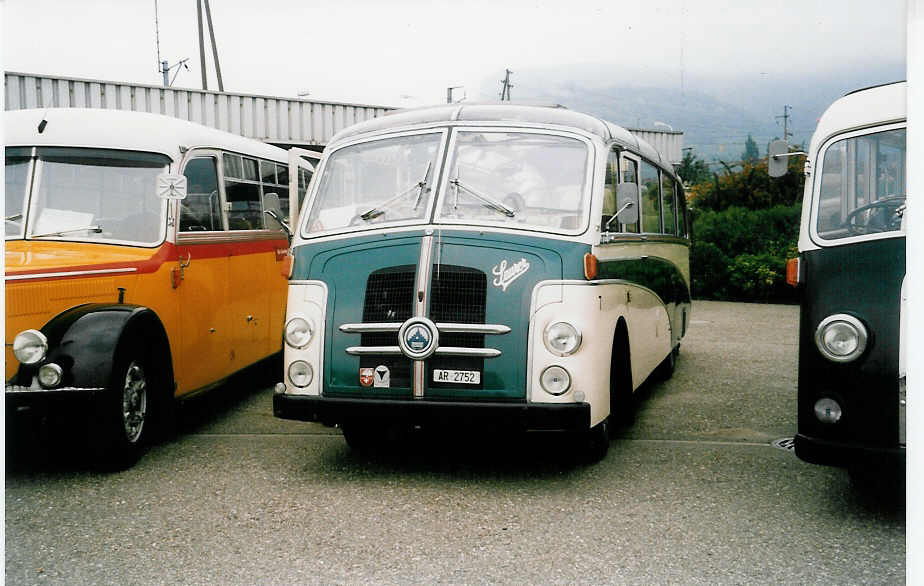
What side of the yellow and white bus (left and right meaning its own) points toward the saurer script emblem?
left

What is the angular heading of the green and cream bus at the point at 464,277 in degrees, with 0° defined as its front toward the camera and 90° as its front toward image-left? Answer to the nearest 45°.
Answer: approximately 0°

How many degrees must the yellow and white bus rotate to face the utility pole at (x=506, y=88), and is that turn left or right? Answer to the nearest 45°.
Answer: approximately 135° to its left

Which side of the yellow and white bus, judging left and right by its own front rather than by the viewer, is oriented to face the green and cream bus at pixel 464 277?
left

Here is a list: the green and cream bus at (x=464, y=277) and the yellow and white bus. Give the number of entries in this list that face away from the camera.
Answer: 0

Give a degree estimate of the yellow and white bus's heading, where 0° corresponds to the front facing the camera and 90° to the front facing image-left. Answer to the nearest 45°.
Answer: approximately 45°
